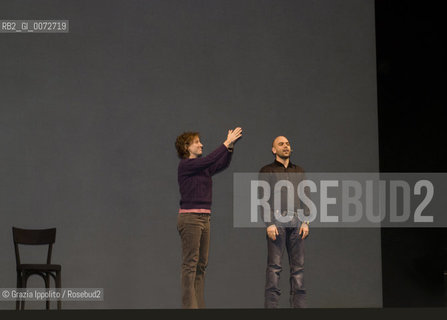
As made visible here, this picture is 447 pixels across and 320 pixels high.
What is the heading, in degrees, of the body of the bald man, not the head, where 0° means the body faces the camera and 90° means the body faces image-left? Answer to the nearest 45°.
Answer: approximately 0°

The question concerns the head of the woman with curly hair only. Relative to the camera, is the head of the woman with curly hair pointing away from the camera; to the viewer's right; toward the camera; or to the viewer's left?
to the viewer's right

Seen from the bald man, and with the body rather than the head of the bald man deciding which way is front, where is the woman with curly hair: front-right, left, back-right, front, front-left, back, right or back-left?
right

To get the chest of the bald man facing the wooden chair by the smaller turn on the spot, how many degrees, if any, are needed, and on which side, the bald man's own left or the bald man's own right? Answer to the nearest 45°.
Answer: approximately 90° to the bald man's own right
